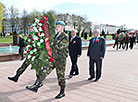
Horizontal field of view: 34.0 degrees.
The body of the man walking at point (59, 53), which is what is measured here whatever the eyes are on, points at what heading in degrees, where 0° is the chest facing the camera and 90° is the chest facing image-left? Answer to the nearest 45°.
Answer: approximately 45°
